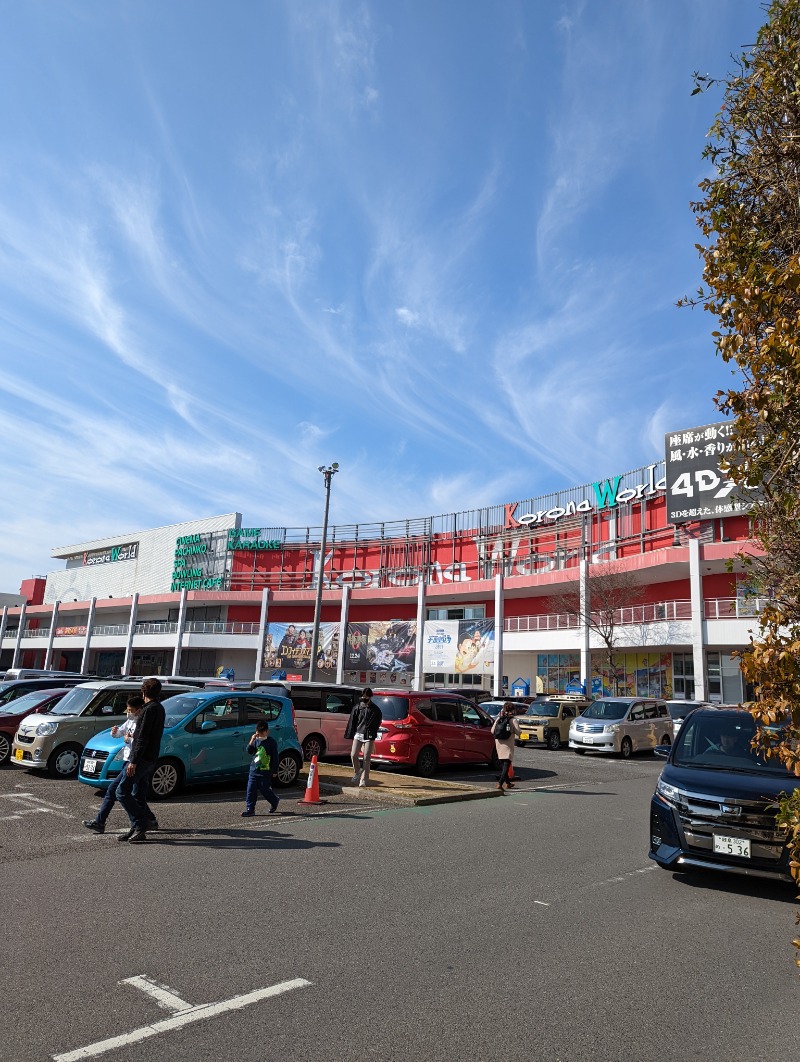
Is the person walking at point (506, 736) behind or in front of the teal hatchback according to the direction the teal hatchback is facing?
behind

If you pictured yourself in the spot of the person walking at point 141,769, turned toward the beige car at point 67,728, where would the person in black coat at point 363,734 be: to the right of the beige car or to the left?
right

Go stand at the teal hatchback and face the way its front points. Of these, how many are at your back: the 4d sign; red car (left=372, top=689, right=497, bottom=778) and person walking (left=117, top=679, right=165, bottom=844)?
2
